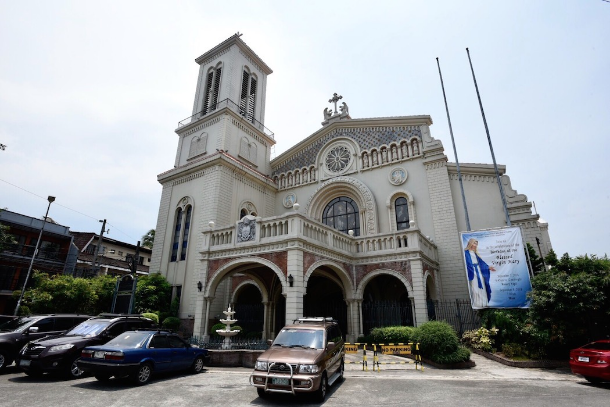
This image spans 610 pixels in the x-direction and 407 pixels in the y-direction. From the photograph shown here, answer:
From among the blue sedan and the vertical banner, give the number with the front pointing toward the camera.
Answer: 1

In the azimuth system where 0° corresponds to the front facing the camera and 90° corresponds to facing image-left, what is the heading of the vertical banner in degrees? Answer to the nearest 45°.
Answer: approximately 0°

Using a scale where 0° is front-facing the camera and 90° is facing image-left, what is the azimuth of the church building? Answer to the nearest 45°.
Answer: approximately 45°

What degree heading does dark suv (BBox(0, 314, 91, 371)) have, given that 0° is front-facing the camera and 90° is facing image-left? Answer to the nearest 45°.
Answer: approximately 45°

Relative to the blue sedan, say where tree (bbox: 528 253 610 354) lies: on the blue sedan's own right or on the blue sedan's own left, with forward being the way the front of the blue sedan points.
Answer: on the blue sedan's own right
